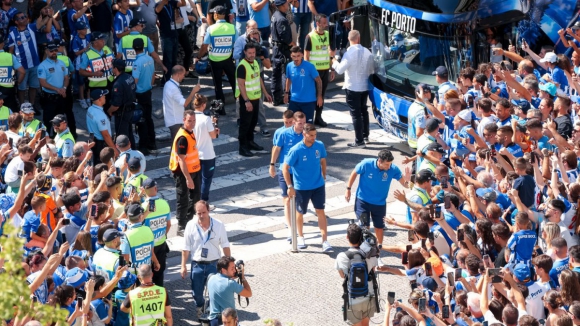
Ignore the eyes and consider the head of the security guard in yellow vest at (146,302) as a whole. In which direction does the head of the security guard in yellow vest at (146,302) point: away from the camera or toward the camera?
away from the camera

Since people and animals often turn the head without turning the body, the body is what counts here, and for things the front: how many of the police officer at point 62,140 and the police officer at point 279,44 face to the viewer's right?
1

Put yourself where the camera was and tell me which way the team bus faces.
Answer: facing the viewer and to the left of the viewer

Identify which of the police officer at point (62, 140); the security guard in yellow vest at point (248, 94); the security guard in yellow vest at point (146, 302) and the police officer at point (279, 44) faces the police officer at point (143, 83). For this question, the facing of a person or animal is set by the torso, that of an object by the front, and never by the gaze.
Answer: the security guard in yellow vest at point (146, 302)

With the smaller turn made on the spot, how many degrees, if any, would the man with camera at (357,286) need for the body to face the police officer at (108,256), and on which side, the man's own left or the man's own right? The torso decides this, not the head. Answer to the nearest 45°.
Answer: approximately 90° to the man's own left

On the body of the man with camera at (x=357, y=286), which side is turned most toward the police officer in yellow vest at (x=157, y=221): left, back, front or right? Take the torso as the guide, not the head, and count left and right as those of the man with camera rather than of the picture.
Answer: left

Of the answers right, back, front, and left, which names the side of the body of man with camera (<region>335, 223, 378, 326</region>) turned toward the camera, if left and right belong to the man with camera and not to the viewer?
back

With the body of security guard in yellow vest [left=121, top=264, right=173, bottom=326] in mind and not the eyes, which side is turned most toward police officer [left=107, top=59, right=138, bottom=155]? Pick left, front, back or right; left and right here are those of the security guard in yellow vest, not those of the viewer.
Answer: front

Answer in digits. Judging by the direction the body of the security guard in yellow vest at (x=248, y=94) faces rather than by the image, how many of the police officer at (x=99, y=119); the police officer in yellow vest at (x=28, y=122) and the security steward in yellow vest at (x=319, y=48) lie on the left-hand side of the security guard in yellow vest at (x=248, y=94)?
1

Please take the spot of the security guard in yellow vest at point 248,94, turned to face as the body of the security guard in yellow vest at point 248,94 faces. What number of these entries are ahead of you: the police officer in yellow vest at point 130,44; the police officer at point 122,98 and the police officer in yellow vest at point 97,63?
0

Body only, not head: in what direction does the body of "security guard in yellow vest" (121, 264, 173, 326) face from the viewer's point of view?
away from the camera

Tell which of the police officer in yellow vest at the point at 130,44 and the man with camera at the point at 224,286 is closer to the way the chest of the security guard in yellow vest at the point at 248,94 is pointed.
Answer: the man with camera
